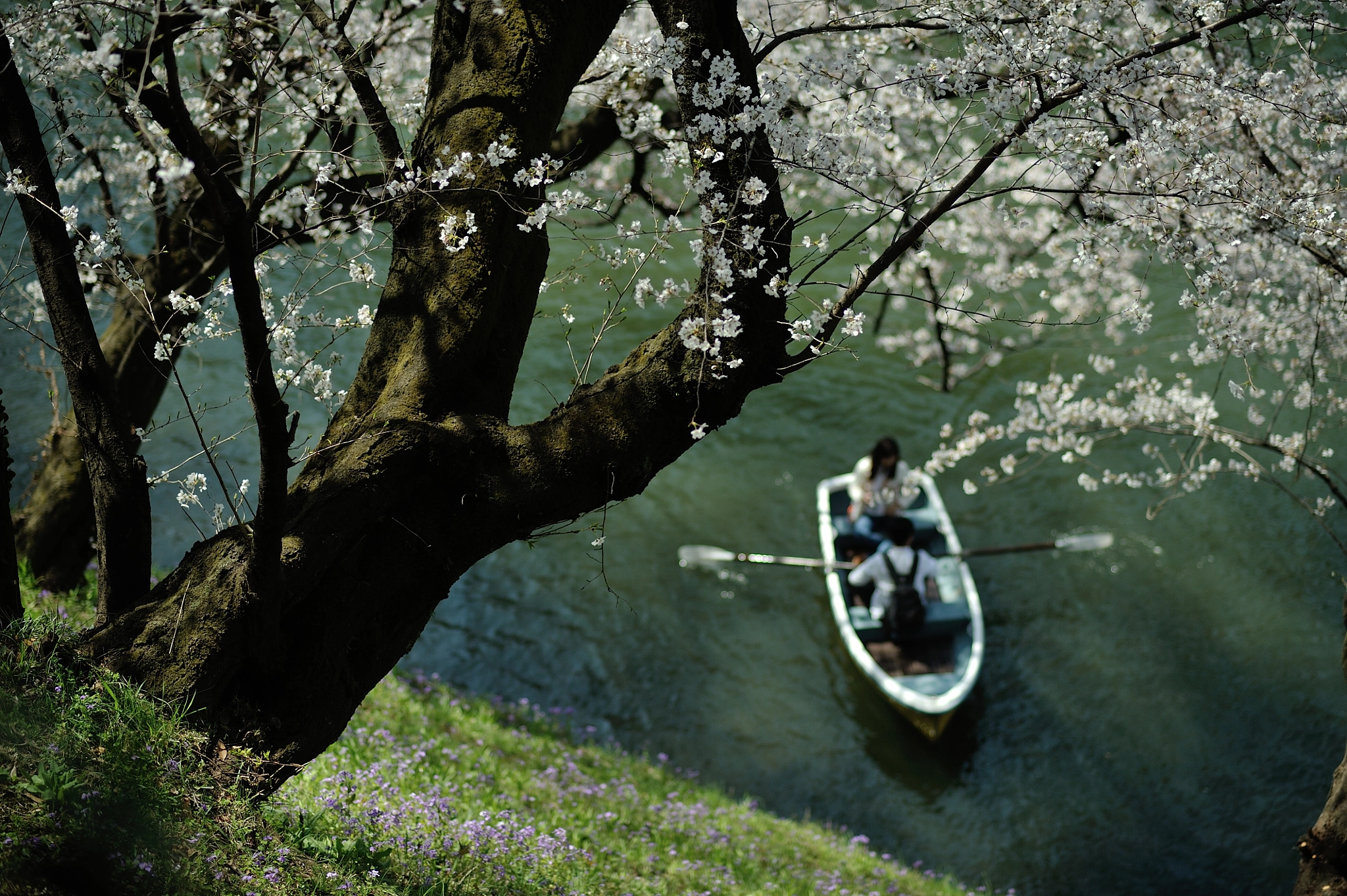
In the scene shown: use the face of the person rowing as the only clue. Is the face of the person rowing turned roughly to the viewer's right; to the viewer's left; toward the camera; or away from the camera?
away from the camera

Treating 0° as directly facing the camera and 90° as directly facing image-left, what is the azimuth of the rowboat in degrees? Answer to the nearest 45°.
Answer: approximately 0°

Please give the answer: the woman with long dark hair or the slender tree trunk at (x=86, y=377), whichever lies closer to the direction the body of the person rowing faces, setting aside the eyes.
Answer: the woman with long dark hair

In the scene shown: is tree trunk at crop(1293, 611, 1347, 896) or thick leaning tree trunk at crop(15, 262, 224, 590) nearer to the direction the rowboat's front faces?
the tree trunk

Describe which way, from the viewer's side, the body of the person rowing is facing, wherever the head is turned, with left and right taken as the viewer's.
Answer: facing away from the viewer
